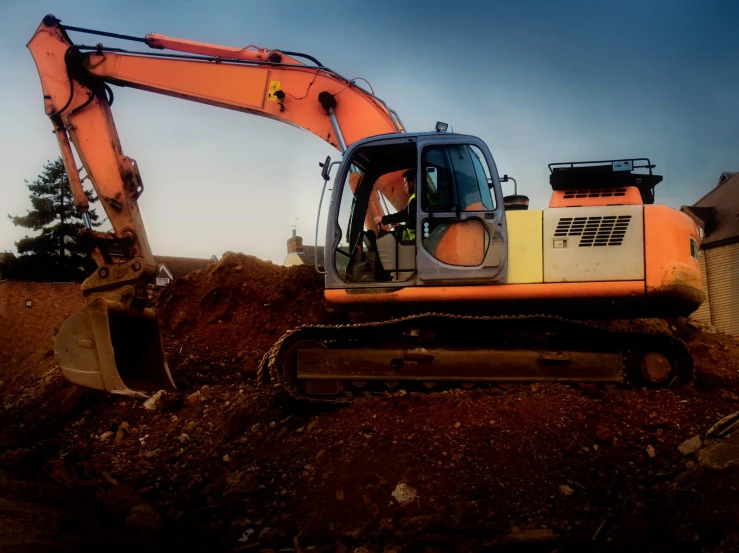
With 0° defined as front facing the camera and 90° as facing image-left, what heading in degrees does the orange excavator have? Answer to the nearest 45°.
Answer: approximately 90°

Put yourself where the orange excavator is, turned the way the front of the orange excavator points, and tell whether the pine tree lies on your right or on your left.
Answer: on your right

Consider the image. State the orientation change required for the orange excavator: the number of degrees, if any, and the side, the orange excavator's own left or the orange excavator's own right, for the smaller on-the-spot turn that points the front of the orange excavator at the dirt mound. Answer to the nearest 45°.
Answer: approximately 45° to the orange excavator's own right

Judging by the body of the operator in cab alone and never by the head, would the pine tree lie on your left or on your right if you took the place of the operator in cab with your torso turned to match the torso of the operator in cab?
on your right

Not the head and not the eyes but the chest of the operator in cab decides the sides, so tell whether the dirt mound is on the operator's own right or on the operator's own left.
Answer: on the operator's own right

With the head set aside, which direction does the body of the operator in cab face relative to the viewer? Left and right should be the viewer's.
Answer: facing to the left of the viewer
